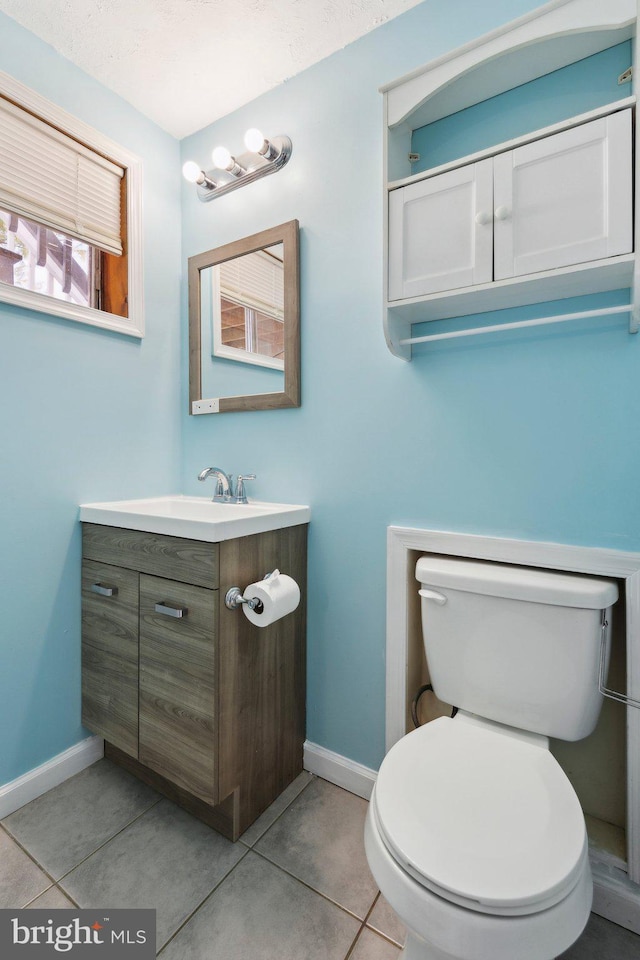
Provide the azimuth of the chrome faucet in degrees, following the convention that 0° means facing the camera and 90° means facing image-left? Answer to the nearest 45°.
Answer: approximately 45°

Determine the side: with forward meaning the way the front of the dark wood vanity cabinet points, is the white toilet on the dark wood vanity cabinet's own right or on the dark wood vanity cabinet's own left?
on the dark wood vanity cabinet's own left

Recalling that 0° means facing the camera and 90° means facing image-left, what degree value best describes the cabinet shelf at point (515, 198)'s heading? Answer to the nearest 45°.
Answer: approximately 45°

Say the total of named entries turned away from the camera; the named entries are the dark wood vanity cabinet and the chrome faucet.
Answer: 0

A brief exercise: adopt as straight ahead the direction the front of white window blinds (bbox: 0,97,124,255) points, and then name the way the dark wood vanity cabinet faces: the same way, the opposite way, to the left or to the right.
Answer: to the right

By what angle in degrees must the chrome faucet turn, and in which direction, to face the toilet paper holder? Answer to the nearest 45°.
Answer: approximately 45° to its left

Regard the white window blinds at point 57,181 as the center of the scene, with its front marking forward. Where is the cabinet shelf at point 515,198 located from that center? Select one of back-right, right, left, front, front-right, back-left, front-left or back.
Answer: front

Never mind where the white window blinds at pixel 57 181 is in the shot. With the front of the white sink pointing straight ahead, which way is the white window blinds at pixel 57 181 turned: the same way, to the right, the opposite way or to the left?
to the left

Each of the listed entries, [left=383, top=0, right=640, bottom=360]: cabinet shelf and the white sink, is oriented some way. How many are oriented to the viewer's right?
0

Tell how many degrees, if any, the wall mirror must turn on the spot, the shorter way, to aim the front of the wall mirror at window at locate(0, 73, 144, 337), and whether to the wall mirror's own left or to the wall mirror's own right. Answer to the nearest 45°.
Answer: approximately 45° to the wall mirror's own right

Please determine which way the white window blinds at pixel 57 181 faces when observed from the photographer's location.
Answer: facing the viewer and to the right of the viewer
